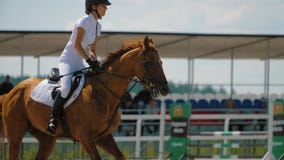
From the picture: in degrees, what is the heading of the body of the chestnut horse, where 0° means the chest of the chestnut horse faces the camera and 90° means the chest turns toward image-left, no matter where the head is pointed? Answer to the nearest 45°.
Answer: approximately 270°

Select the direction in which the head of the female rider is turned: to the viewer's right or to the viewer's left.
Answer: to the viewer's right

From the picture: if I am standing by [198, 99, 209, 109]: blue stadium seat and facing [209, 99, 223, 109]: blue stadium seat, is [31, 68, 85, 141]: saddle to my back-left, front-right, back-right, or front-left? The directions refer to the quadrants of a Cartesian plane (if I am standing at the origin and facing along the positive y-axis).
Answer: back-right
